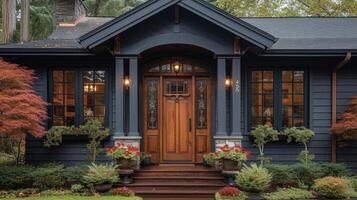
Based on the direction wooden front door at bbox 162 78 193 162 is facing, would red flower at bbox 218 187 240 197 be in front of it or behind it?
in front

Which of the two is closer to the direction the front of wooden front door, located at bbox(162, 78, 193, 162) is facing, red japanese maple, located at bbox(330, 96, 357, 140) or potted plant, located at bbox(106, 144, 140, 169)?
the potted plant

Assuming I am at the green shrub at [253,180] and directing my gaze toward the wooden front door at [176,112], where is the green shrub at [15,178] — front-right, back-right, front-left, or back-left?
front-left

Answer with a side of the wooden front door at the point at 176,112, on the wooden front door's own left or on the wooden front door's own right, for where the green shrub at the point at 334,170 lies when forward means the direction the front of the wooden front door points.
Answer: on the wooden front door's own left

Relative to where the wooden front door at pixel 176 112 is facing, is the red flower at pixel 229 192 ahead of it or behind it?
ahead

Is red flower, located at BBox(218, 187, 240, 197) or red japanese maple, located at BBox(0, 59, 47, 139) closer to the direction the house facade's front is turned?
the red flower

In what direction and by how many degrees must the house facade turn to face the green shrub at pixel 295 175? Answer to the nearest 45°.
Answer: approximately 45° to its left

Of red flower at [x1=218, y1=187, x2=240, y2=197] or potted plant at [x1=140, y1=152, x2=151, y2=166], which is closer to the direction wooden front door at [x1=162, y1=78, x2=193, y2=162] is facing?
the red flower

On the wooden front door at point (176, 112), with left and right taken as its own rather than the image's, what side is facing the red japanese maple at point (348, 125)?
left

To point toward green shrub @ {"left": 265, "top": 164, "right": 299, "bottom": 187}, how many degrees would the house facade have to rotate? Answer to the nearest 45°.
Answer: approximately 45° to its left

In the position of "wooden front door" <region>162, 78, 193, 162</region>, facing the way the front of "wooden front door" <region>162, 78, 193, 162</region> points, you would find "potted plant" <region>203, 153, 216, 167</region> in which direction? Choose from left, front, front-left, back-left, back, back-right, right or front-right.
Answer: front-left

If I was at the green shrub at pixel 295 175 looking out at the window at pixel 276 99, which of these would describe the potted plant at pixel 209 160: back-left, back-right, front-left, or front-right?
front-left

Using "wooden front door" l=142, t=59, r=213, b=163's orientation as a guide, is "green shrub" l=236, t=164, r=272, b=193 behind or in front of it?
in front

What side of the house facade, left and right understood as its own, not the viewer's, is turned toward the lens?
front

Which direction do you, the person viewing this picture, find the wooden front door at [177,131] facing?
facing the viewer

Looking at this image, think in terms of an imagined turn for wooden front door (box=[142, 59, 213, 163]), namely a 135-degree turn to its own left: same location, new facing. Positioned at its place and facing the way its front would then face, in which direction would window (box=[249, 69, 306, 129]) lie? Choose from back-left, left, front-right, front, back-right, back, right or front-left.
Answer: front-right
